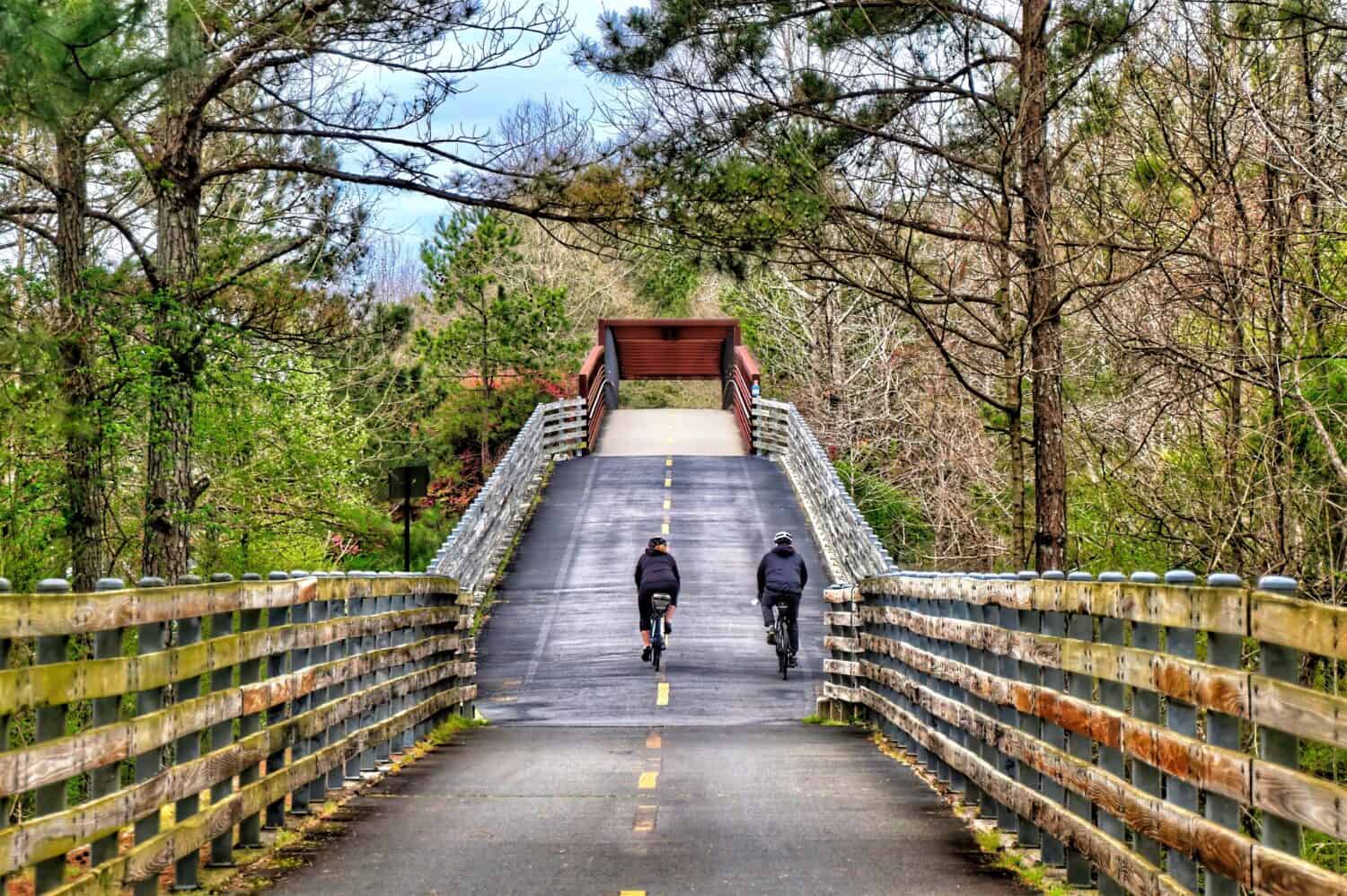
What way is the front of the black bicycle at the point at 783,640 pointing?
away from the camera

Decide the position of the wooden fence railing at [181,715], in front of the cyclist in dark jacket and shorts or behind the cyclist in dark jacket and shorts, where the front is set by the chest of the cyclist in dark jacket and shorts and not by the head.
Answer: behind

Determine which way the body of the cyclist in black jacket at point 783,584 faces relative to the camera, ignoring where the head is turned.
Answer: away from the camera

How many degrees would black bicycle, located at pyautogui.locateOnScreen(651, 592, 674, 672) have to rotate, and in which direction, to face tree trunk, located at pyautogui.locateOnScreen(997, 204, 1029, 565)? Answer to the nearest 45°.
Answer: approximately 90° to its right

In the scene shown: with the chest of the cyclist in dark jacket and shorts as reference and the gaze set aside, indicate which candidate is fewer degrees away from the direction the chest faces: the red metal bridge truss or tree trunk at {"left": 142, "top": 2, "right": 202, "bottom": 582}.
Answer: the red metal bridge truss

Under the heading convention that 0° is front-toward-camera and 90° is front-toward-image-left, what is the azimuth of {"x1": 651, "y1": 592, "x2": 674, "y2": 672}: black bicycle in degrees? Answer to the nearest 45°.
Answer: approximately 180°

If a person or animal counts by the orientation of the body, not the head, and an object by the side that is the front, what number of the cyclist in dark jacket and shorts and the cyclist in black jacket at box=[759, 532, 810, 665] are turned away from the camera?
2

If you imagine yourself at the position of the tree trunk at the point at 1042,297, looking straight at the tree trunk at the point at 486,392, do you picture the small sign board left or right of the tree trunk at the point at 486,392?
left

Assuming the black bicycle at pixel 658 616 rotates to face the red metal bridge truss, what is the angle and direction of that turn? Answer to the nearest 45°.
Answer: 0° — it already faces it

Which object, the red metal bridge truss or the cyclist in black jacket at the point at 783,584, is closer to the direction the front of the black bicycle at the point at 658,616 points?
the red metal bridge truss

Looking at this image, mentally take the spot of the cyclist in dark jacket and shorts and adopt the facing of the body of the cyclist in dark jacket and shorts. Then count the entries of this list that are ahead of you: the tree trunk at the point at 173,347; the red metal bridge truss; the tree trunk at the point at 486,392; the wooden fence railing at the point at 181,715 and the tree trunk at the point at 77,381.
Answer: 2

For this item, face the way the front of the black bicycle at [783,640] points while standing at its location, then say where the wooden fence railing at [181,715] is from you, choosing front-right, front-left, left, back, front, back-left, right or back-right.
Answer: back

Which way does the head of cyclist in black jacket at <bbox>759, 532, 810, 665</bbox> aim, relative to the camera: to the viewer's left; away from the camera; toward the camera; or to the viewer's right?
away from the camera

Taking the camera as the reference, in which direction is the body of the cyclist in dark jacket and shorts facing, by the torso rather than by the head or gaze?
away from the camera
